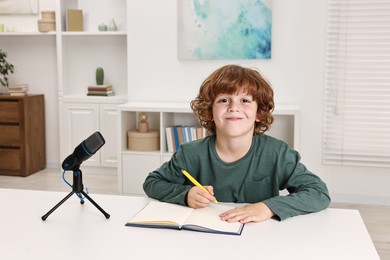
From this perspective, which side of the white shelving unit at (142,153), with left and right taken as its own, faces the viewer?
front

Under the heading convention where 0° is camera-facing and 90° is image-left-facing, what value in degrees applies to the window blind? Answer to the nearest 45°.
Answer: approximately 0°

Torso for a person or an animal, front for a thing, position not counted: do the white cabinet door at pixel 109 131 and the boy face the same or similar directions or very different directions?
same or similar directions

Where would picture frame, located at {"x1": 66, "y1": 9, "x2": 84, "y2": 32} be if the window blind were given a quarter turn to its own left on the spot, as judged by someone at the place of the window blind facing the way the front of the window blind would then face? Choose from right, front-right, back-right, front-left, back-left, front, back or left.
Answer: back

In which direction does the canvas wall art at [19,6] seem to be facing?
toward the camera

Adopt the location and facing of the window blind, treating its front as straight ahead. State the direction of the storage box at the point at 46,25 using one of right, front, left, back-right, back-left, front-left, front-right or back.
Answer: right

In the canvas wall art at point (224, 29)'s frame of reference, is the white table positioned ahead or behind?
ahead

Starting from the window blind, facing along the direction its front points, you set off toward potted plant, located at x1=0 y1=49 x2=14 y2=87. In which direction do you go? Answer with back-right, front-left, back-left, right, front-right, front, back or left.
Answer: right

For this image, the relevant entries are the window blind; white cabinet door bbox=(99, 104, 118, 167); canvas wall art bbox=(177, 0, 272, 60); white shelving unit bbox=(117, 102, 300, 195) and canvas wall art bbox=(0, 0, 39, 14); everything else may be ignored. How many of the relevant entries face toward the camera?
5

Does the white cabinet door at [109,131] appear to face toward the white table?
yes

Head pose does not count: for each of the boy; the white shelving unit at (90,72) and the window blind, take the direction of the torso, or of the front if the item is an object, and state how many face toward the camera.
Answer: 3

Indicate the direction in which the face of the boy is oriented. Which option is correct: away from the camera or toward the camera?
toward the camera

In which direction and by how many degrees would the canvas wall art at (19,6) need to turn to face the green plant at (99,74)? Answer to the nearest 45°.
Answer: approximately 45° to its left
